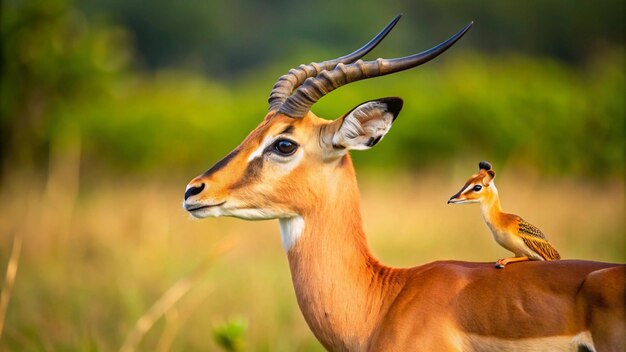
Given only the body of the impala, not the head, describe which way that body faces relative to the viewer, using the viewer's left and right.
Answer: facing to the left of the viewer

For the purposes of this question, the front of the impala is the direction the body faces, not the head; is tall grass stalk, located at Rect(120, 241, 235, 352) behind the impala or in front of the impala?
in front

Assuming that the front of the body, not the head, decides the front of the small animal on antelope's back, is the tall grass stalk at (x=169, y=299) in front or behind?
in front

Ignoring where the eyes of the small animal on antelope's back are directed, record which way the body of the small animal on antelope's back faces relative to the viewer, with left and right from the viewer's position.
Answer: facing to the left of the viewer
